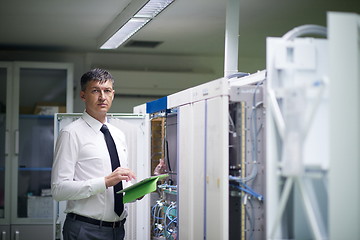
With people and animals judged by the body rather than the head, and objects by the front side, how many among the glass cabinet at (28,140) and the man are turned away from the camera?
0

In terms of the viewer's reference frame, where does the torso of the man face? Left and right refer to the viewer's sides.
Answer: facing the viewer and to the right of the viewer

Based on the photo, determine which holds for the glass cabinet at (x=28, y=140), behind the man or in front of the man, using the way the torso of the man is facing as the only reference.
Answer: behind

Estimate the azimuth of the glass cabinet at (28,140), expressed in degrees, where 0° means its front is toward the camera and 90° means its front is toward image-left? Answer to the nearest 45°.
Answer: approximately 0°

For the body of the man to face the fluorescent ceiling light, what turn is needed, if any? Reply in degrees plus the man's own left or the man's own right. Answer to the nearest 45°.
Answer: approximately 135° to the man's own left

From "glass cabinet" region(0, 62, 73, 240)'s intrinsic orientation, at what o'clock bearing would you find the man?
The man is roughly at 12 o'clock from the glass cabinet.
